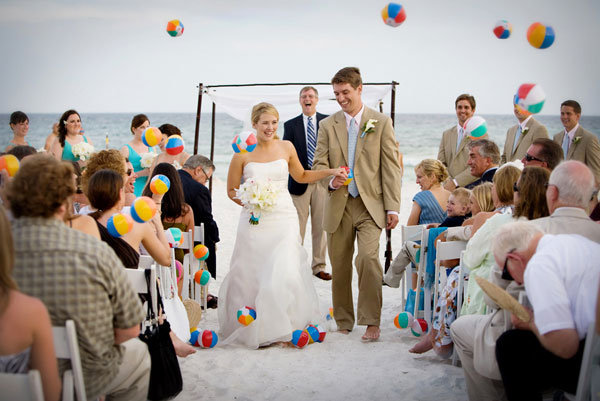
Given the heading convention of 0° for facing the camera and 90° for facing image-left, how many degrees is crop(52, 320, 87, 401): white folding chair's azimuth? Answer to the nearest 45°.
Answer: approximately 225°

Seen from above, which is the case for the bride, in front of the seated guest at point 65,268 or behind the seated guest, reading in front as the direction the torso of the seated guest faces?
in front

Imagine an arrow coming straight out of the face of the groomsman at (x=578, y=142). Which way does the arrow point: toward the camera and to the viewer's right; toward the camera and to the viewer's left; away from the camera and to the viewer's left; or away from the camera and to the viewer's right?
toward the camera and to the viewer's left

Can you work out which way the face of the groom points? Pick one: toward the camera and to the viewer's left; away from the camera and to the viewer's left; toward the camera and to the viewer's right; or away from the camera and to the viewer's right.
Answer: toward the camera and to the viewer's left

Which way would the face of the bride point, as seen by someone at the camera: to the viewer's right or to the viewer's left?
to the viewer's right

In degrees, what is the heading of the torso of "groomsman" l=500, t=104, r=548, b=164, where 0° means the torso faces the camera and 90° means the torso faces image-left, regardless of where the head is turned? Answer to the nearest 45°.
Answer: approximately 45°

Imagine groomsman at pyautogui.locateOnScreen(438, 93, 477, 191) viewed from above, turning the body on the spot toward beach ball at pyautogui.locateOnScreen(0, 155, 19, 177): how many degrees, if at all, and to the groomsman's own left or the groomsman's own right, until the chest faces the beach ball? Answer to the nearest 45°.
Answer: approximately 45° to the groomsman's own right

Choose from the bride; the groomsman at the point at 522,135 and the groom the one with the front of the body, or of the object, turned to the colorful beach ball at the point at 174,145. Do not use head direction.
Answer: the groomsman

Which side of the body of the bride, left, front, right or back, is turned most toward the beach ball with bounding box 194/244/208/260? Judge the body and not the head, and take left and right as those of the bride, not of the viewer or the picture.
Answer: right

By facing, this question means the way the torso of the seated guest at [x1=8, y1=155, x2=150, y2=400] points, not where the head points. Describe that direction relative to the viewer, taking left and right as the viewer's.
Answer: facing away from the viewer and to the right of the viewer
